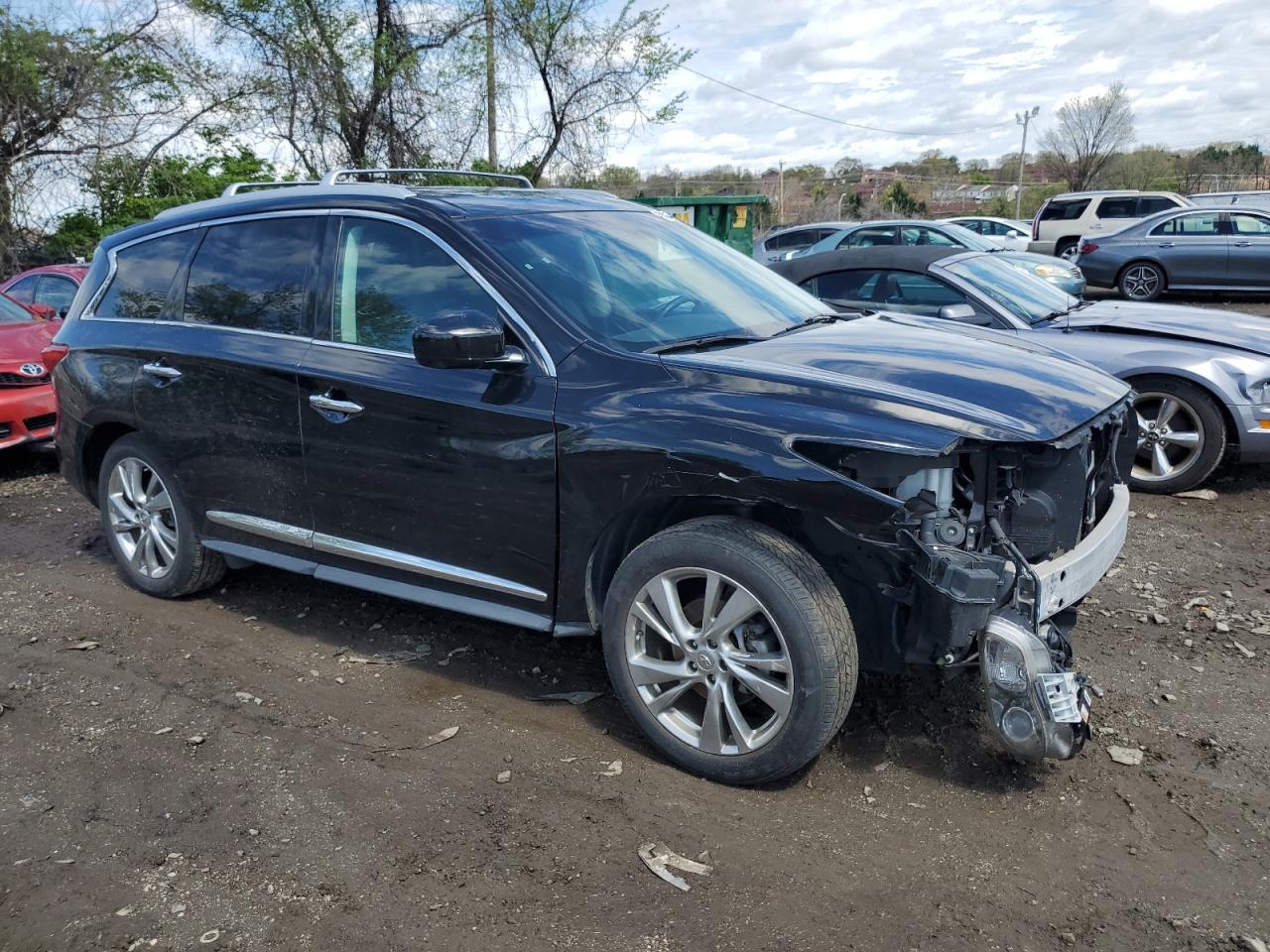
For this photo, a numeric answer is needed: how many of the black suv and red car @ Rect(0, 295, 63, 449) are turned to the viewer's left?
0

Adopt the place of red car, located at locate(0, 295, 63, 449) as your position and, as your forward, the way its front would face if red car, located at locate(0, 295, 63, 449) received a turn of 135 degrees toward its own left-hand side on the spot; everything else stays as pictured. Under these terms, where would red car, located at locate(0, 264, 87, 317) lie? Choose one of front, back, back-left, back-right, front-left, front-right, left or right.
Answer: front

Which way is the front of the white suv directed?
to the viewer's right

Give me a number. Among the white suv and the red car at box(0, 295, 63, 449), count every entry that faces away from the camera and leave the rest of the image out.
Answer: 0

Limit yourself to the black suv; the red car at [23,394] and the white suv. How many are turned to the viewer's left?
0

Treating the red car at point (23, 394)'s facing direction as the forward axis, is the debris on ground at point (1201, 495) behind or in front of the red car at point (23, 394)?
in front

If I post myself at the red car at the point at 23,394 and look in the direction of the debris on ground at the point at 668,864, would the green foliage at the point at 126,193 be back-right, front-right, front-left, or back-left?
back-left

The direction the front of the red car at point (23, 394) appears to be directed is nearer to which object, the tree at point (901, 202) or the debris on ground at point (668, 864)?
the debris on ground

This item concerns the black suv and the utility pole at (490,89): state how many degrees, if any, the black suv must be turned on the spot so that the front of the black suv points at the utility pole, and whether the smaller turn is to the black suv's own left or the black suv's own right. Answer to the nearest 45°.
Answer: approximately 135° to the black suv's own left

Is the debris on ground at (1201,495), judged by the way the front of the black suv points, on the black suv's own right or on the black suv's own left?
on the black suv's own left

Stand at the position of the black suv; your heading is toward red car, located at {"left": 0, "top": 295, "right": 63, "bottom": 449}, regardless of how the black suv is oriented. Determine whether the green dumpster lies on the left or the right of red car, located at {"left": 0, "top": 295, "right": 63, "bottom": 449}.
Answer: right

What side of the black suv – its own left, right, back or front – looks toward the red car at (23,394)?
back

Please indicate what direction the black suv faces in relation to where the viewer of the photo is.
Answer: facing the viewer and to the right of the viewer
